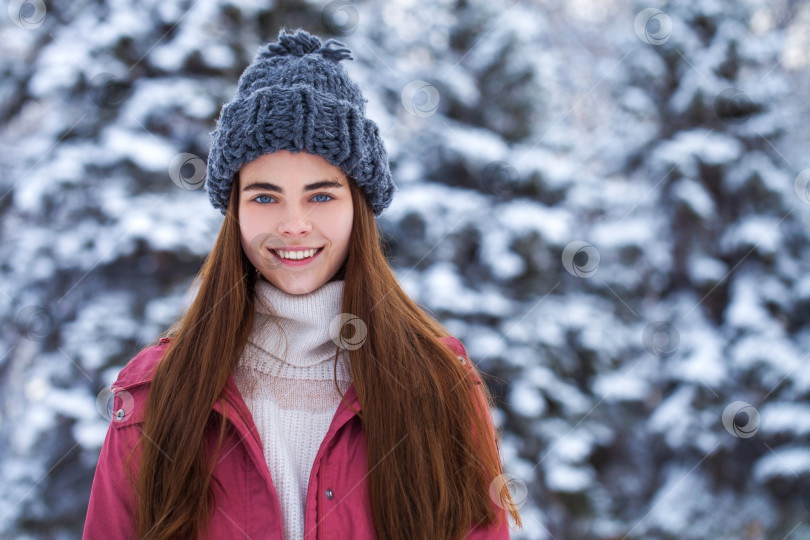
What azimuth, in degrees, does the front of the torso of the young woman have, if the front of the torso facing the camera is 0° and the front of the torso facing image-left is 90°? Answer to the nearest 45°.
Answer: approximately 0°
